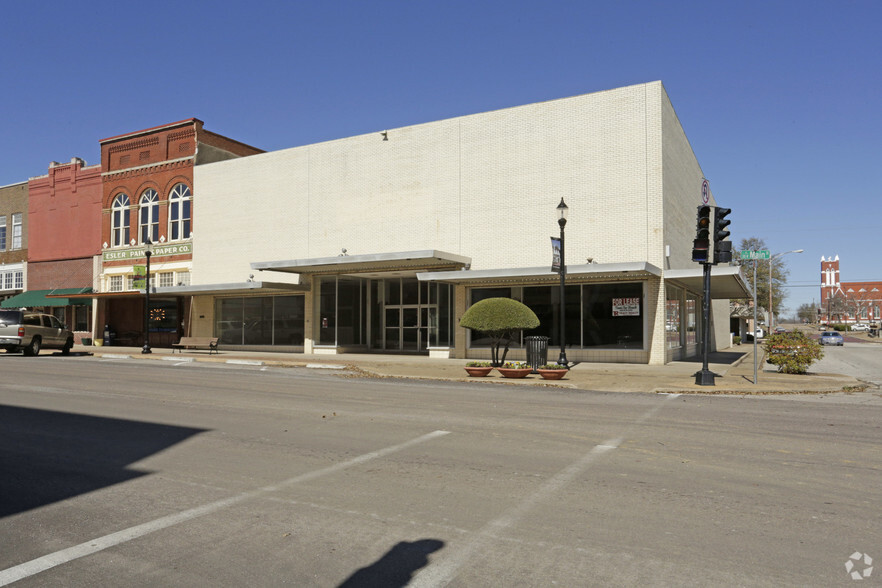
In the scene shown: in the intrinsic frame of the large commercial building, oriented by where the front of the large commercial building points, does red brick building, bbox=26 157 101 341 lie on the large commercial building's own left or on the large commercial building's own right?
on the large commercial building's own right

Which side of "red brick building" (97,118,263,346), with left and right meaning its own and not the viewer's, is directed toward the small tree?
left

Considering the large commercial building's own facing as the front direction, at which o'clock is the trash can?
The trash can is roughly at 10 o'clock from the large commercial building.

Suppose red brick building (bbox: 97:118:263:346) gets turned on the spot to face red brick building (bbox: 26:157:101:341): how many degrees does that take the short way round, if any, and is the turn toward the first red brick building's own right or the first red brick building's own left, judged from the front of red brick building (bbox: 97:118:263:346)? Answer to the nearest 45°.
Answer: approximately 90° to the first red brick building's own right

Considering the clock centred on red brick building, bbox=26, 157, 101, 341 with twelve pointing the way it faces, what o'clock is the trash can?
The trash can is roughly at 10 o'clock from the red brick building.

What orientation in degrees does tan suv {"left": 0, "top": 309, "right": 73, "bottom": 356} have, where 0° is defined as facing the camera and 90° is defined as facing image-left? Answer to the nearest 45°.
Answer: approximately 225°

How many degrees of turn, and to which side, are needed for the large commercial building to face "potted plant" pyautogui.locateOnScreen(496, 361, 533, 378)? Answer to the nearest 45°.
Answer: approximately 45° to its left

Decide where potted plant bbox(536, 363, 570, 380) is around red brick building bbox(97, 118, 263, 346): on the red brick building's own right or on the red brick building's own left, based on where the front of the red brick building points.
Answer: on the red brick building's own left

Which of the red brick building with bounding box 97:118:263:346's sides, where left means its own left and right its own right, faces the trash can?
left
